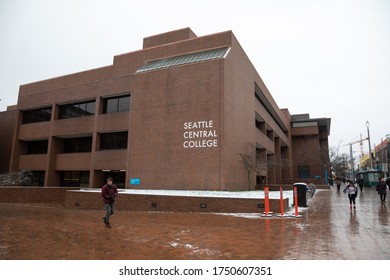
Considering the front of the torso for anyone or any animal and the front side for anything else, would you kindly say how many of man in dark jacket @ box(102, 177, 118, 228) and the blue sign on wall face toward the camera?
2

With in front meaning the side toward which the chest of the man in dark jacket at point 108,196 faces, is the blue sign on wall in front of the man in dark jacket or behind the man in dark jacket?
behind

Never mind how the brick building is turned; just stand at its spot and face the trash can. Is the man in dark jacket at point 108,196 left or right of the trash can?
right

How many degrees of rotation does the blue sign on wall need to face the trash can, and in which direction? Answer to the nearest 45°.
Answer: approximately 45° to its left

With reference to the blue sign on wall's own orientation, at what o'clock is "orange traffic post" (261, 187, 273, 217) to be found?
The orange traffic post is roughly at 11 o'clock from the blue sign on wall.

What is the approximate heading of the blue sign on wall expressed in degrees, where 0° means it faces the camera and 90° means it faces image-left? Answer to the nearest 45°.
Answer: approximately 0°

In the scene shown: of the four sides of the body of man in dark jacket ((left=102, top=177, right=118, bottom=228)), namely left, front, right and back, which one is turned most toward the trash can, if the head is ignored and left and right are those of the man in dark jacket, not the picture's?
left

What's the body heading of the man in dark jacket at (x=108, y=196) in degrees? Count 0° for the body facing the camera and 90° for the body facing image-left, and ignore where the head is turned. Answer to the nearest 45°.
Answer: approximately 0°

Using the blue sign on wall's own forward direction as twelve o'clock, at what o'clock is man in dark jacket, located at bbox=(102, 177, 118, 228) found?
The man in dark jacket is roughly at 12 o'clock from the blue sign on wall.

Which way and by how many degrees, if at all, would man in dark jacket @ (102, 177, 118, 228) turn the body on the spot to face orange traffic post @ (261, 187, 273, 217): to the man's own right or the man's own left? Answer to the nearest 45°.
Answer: approximately 90° to the man's own left
